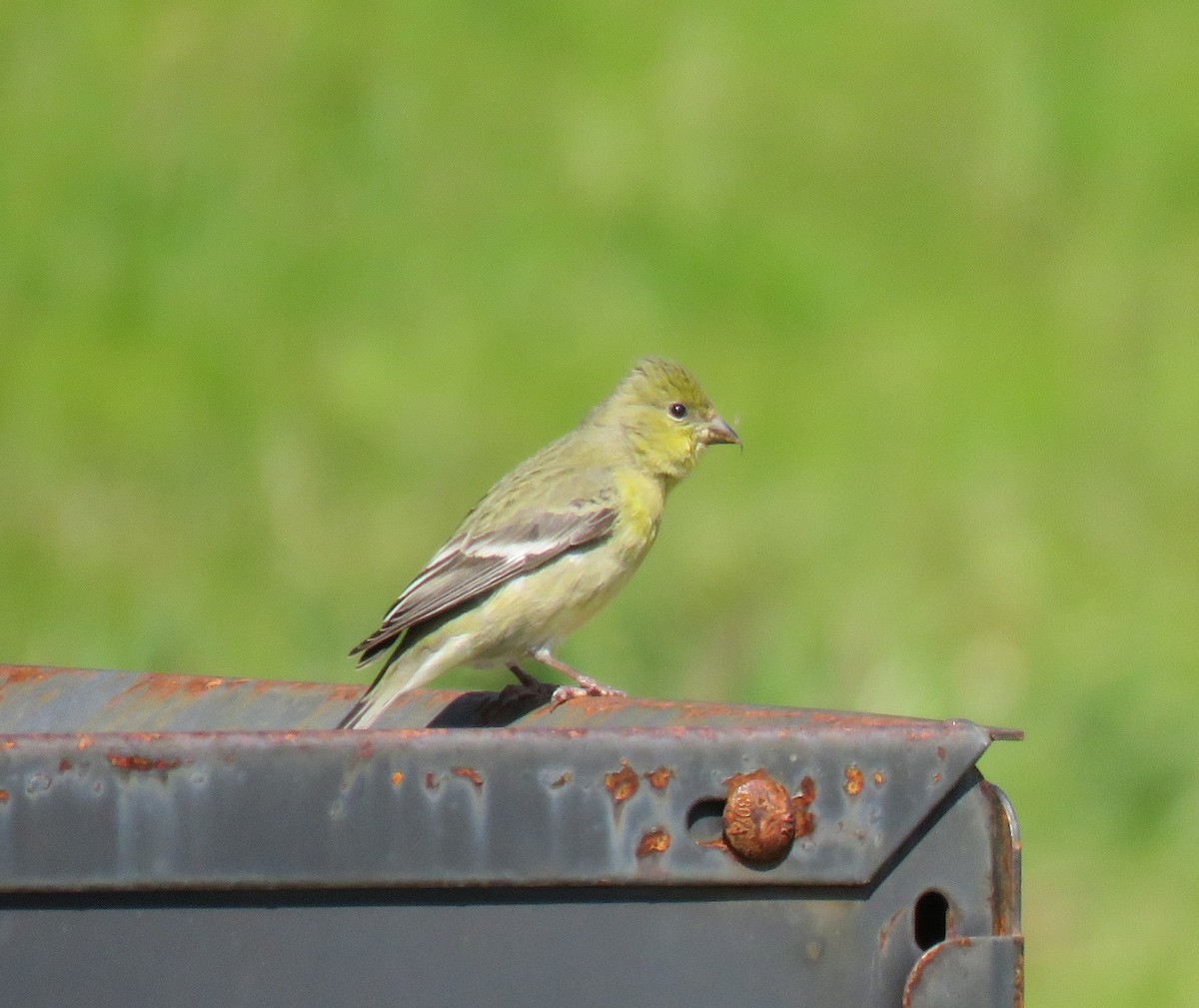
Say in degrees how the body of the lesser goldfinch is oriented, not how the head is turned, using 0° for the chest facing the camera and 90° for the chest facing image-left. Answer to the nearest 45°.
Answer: approximately 270°
